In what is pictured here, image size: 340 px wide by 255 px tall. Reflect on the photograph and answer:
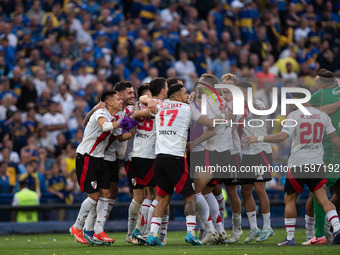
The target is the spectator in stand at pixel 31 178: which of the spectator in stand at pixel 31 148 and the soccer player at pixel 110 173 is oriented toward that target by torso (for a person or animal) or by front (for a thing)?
the spectator in stand at pixel 31 148

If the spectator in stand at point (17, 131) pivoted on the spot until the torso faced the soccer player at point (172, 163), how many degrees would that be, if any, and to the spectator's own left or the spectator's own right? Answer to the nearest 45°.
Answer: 0° — they already face them

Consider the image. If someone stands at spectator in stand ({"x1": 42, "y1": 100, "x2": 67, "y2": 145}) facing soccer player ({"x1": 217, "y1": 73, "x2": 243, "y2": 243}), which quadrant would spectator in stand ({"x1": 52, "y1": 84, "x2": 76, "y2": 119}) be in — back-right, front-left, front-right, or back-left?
back-left

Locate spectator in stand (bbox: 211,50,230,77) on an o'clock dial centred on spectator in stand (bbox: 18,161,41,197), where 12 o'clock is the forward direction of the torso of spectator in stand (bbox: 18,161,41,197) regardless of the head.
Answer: spectator in stand (bbox: 211,50,230,77) is roughly at 8 o'clock from spectator in stand (bbox: 18,161,41,197).

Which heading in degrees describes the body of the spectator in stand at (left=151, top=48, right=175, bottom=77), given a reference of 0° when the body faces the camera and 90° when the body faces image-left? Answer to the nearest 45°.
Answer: approximately 0°

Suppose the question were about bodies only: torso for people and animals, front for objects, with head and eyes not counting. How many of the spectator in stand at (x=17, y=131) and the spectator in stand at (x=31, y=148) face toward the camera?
2

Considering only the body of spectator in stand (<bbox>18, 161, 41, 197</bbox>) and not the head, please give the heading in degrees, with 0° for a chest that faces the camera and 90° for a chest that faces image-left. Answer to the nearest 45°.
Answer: approximately 0°

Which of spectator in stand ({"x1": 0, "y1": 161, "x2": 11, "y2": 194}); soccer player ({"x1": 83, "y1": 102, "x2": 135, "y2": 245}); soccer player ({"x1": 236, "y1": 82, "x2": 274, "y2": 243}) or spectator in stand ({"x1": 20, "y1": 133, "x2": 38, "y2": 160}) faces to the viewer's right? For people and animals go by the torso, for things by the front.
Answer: soccer player ({"x1": 83, "y1": 102, "x2": 135, "y2": 245})

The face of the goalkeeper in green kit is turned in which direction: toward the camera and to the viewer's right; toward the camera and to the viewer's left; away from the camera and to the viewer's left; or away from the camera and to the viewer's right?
away from the camera and to the viewer's left

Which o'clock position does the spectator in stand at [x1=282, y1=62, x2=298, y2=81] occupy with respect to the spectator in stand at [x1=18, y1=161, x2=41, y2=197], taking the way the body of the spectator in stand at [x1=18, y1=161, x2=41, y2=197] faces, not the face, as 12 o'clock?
the spectator in stand at [x1=282, y1=62, x2=298, y2=81] is roughly at 8 o'clock from the spectator in stand at [x1=18, y1=161, x2=41, y2=197].
